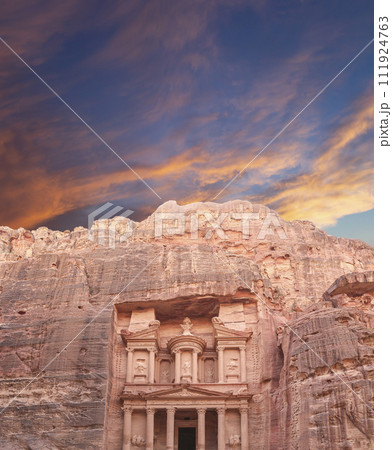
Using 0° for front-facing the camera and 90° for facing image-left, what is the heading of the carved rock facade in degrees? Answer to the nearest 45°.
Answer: approximately 0°
